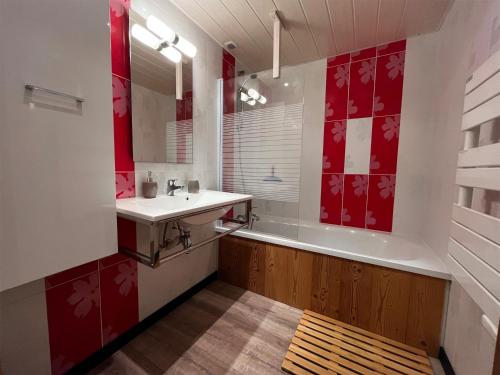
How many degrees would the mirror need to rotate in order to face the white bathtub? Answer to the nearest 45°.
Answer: approximately 45° to its left

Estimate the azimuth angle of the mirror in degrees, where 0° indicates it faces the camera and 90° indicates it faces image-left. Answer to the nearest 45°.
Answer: approximately 315°
